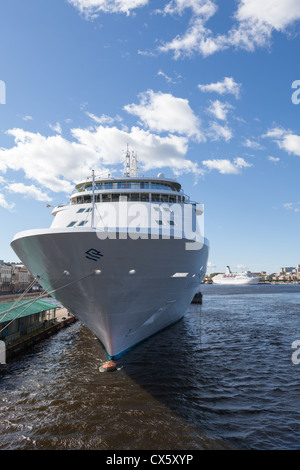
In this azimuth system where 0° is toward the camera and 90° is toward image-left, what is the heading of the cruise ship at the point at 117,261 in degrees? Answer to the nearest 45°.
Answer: approximately 0°
